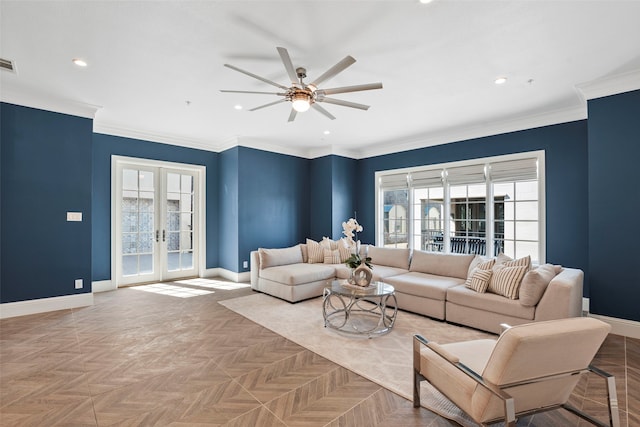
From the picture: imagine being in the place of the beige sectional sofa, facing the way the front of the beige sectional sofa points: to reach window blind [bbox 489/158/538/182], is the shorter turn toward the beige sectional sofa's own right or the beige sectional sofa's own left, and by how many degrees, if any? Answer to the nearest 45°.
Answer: approximately 180°

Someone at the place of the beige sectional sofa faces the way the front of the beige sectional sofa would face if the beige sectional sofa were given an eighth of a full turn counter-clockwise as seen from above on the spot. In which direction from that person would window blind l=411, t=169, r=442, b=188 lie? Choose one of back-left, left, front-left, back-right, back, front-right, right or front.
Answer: back

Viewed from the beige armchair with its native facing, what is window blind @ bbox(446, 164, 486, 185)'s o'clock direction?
The window blind is roughly at 1 o'clock from the beige armchair.

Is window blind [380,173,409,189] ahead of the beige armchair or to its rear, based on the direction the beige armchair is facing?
ahead

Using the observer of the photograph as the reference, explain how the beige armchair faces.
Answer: facing away from the viewer and to the left of the viewer

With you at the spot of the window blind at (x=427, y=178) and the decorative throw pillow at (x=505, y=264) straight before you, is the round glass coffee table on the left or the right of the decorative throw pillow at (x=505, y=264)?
right

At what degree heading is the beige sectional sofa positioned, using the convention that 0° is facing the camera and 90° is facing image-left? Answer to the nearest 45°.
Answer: approximately 45°

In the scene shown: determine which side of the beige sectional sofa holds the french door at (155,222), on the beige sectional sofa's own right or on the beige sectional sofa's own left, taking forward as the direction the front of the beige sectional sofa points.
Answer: on the beige sectional sofa's own right

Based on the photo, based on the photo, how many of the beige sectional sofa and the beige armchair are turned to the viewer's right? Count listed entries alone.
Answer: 0

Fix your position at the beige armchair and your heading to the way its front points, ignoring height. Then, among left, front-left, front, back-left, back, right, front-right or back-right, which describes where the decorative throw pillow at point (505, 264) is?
front-right

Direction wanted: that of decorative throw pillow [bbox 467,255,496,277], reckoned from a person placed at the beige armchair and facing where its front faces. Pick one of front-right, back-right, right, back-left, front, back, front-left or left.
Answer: front-right

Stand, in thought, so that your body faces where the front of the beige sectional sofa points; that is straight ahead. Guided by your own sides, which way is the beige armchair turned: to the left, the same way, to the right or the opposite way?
to the right

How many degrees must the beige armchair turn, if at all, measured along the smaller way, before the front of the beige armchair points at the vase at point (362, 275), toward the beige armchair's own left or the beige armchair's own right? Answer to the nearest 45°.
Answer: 0° — it already faces it

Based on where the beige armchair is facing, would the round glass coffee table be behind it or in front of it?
in front
